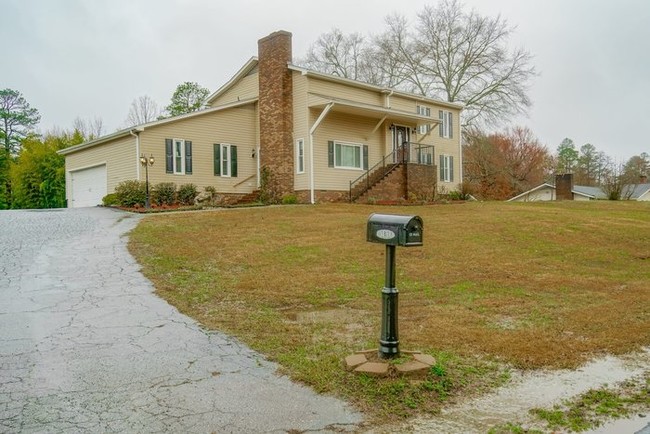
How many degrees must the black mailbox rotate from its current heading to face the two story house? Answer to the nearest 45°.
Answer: approximately 135° to its left

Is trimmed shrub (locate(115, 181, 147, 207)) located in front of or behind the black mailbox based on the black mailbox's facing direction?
behind

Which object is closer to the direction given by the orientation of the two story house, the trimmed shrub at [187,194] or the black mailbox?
the black mailbox

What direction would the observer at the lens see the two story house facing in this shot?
facing the viewer and to the right of the viewer

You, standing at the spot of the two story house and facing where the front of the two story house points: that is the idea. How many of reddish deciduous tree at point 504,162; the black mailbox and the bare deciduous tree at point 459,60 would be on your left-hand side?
2

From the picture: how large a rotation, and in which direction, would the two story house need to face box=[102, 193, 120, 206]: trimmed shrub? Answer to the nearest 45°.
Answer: approximately 135° to its right

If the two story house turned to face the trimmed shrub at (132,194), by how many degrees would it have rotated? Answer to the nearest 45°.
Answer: approximately 135° to its right

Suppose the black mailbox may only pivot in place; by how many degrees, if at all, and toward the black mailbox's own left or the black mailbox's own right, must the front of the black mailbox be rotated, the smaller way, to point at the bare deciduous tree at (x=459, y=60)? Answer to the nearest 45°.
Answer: approximately 135° to the black mailbox's own left

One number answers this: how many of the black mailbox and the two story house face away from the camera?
0

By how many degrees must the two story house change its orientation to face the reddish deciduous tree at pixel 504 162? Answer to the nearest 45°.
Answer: approximately 90° to its left
